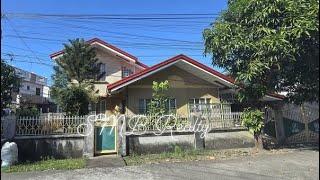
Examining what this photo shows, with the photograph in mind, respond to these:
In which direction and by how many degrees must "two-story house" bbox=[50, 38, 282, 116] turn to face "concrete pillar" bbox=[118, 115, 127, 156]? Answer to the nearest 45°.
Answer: approximately 45° to its right

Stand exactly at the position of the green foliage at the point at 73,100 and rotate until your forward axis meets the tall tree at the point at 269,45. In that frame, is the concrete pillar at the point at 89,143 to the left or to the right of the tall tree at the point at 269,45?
right

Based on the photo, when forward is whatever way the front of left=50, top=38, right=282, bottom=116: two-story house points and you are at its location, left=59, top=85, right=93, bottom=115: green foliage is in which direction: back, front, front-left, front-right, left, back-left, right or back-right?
right

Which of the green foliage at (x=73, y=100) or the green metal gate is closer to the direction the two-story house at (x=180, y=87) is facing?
the green metal gate

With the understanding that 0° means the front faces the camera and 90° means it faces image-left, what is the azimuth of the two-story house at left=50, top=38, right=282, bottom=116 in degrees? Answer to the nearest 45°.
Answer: approximately 0°

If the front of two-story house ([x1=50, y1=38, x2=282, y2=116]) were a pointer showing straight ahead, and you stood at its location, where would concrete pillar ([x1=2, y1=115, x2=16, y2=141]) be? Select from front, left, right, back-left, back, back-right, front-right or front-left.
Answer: front-right

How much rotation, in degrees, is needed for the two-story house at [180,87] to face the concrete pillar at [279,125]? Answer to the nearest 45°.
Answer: approximately 45° to its left

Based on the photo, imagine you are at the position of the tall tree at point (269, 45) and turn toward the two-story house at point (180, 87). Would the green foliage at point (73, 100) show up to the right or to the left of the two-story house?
left

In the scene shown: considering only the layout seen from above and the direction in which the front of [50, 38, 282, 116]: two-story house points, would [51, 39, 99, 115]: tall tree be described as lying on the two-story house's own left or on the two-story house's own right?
on the two-story house's own right

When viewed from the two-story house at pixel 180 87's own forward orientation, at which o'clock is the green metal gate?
The green metal gate is roughly at 1 o'clock from the two-story house.
